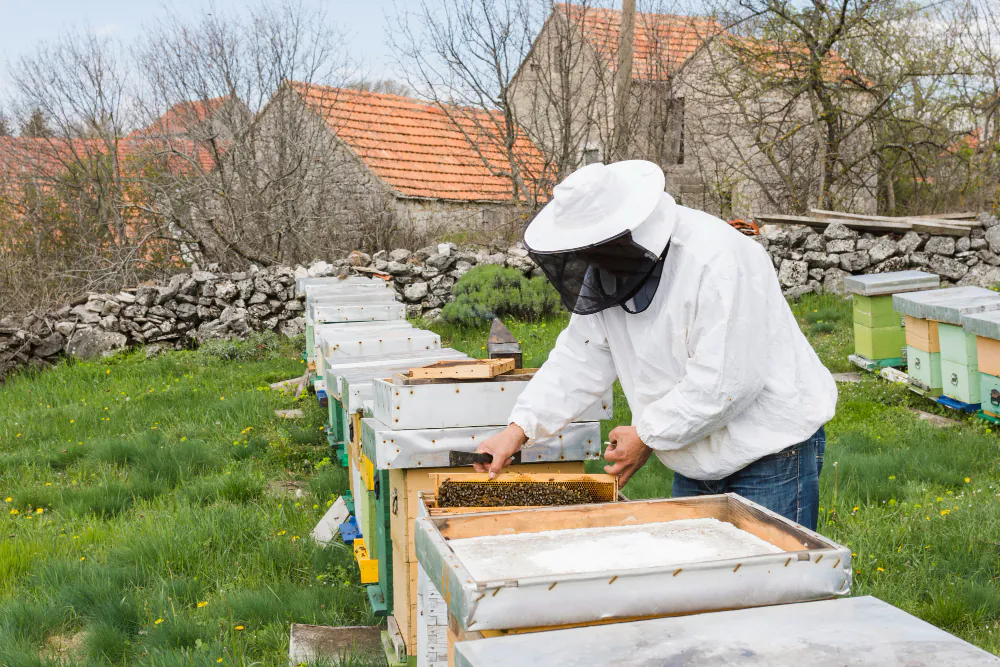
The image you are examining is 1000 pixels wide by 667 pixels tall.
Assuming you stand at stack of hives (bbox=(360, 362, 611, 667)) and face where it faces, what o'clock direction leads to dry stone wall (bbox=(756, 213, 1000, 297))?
The dry stone wall is roughly at 4 o'clock from the stack of hives.

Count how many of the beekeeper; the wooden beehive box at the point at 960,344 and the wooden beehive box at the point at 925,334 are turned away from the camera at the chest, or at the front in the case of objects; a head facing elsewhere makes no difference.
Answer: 0

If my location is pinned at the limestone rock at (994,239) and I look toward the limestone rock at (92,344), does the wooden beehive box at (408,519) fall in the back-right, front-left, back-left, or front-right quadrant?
front-left

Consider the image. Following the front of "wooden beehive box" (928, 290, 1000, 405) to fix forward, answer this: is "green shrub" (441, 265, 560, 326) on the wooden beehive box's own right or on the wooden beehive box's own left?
on the wooden beehive box's own right

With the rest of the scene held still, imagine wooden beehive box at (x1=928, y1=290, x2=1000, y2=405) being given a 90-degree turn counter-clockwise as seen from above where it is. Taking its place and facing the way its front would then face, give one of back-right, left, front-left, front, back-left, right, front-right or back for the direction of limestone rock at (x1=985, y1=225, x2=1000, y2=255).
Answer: back-left

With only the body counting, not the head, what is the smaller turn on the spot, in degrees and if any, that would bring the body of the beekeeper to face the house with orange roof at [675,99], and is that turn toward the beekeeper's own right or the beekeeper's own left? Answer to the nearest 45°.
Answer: approximately 135° to the beekeeper's own right

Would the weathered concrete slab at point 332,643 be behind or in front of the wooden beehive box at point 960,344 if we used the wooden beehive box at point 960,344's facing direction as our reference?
in front

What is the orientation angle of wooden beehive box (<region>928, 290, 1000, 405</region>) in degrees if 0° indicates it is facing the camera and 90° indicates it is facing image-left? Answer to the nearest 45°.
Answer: approximately 45°

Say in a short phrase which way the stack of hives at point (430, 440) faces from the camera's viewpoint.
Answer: facing to the left of the viewer

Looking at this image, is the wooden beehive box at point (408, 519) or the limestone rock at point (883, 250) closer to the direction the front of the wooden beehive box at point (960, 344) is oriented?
the wooden beehive box

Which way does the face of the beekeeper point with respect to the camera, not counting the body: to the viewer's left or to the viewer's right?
to the viewer's left

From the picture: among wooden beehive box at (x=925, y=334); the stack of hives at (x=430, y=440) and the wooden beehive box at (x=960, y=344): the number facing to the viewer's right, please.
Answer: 0

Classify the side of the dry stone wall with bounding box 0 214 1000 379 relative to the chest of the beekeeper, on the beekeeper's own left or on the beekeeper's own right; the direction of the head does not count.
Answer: on the beekeeper's own right

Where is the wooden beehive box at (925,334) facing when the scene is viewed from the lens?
facing the viewer and to the left of the viewer

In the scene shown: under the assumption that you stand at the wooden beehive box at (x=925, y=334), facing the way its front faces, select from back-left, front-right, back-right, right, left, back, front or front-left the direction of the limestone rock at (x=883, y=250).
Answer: back-right
